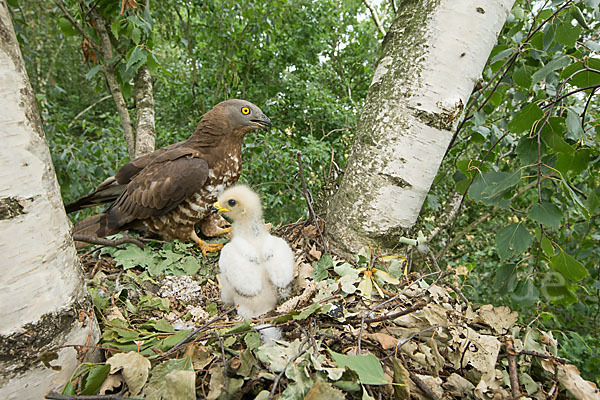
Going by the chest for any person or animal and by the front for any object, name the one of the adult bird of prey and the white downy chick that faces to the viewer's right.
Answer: the adult bird of prey

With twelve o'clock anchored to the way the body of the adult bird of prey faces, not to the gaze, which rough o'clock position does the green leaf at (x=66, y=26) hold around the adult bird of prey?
The green leaf is roughly at 8 o'clock from the adult bird of prey.

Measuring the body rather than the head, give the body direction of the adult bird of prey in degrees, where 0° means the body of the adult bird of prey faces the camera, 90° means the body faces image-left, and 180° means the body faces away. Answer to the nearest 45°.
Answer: approximately 270°

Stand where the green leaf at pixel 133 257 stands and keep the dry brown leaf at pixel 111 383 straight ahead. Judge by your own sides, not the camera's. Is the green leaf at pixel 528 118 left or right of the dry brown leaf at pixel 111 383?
left

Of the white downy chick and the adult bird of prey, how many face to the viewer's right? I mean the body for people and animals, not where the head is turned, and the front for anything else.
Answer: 1

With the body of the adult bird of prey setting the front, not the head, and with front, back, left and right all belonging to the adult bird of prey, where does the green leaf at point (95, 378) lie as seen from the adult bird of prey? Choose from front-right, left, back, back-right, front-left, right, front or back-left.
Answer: right

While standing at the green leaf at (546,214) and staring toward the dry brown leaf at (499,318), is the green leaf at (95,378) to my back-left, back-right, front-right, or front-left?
front-right
